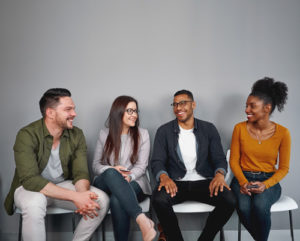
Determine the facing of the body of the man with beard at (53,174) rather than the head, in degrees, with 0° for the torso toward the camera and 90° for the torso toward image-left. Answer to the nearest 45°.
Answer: approximately 315°

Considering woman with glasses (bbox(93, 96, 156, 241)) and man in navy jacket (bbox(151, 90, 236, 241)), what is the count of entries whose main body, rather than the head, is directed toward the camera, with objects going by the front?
2

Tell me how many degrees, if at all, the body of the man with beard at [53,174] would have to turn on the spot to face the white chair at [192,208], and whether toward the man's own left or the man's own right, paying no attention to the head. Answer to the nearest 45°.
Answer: approximately 45° to the man's own left

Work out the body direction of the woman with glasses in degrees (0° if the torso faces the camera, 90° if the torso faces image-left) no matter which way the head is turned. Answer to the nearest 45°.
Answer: approximately 0°

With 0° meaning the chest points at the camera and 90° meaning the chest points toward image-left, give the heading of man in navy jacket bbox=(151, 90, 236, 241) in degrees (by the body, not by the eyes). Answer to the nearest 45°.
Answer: approximately 0°
